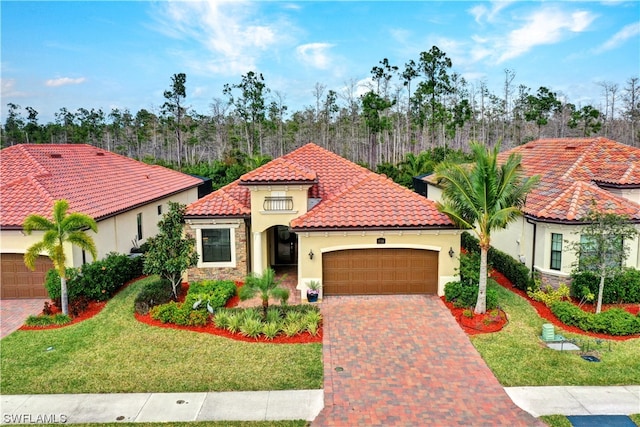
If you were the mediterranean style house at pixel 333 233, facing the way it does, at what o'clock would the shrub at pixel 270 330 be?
The shrub is roughly at 1 o'clock from the mediterranean style house.

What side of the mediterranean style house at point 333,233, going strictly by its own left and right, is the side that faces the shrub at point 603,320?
left

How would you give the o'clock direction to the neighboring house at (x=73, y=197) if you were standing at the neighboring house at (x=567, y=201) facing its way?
the neighboring house at (x=73, y=197) is roughly at 4 o'clock from the neighboring house at (x=567, y=201).

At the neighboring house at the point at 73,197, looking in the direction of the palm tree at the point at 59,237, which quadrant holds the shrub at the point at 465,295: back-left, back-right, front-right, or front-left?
front-left

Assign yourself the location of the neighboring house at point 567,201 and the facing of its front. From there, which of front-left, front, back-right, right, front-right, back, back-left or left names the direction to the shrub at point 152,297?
right

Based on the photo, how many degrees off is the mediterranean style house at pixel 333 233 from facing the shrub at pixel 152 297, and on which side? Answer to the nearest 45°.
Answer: approximately 90° to its right

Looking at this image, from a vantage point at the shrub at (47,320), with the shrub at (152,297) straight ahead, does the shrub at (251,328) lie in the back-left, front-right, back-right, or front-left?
front-right

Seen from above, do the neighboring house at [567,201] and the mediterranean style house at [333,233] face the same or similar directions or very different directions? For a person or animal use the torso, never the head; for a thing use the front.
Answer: same or similar directions

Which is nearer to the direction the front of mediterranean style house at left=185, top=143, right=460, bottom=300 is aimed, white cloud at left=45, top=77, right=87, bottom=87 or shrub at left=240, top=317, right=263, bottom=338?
the shrub

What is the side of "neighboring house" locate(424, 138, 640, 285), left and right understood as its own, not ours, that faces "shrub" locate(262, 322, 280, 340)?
right

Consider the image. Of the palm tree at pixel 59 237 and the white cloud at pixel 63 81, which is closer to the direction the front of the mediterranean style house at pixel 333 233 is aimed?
the palm tree

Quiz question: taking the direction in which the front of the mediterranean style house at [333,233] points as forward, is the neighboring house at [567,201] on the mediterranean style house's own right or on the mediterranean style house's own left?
on the mediterranean style house's own left

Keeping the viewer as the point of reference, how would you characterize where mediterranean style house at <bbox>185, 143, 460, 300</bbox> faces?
facing the viewer

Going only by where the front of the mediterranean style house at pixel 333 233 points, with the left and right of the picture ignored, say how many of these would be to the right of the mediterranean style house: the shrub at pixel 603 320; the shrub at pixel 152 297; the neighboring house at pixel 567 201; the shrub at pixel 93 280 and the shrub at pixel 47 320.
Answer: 3

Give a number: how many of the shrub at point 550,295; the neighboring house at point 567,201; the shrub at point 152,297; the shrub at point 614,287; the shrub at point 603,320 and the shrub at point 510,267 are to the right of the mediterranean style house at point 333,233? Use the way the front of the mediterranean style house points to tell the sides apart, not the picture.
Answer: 1

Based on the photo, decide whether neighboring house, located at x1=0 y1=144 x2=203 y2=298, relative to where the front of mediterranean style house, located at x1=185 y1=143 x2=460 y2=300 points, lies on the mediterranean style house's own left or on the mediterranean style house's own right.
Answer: on the mediterranean style house's own right

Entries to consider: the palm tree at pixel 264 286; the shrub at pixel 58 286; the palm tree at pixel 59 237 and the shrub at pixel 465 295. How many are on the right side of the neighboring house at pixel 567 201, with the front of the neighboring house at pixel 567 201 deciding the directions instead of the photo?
4

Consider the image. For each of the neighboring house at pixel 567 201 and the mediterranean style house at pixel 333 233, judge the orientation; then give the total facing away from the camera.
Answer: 0

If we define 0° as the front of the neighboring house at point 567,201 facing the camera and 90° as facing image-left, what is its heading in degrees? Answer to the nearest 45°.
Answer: approximately 315°

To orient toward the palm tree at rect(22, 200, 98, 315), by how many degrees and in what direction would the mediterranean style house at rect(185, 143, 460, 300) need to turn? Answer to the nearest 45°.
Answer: approximately 90° to its right
